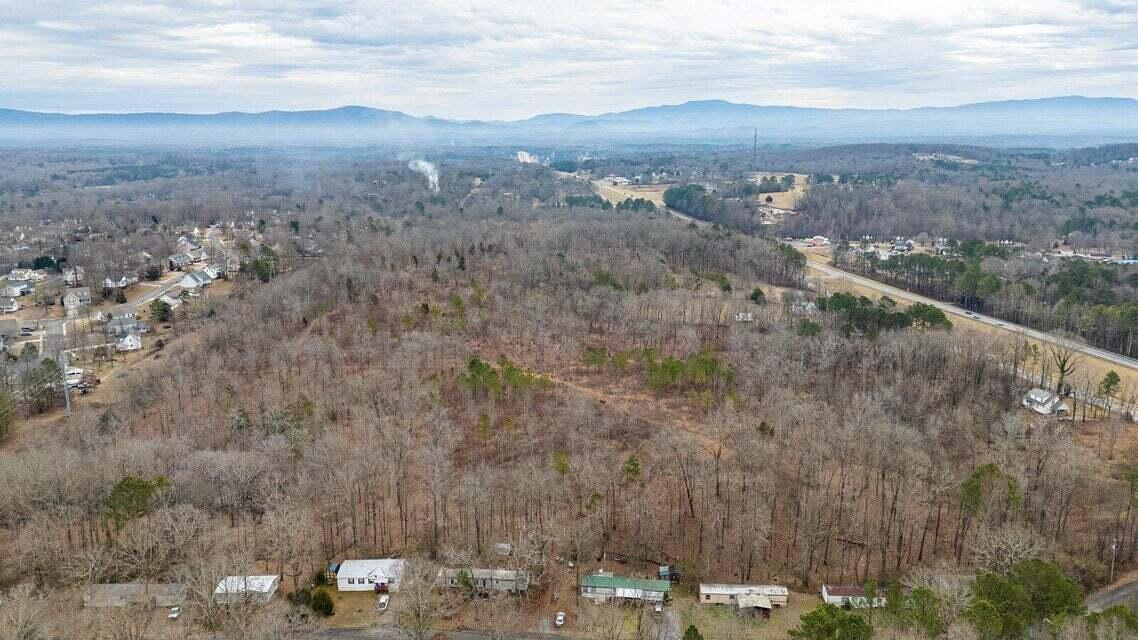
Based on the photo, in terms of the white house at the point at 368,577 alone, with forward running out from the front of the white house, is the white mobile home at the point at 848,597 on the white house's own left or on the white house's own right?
on the white house's own left

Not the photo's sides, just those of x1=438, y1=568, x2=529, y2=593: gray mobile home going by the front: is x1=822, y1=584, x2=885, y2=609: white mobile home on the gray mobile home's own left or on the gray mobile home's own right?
on the gray mobile home's own left

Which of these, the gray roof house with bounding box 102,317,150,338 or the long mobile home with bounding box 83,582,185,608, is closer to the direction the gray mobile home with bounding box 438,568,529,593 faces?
the long mobile home

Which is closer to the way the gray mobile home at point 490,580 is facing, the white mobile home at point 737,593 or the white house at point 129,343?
the white mobile home

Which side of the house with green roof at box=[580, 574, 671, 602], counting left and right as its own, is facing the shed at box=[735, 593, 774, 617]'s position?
left

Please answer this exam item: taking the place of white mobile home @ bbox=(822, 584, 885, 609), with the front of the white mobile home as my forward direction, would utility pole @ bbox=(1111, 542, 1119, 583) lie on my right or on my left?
on my left

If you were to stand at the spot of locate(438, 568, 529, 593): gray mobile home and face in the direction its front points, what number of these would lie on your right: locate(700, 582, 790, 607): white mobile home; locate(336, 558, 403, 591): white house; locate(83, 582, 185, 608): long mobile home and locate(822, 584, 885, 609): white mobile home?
2

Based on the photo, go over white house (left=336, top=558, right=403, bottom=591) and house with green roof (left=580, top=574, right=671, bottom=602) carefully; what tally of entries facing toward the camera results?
2

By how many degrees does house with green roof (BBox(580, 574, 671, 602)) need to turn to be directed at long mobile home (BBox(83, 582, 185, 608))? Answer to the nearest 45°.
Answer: approximately 90° to its right

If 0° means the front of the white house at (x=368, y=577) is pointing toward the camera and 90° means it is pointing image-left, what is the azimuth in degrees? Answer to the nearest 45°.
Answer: approximately 0°

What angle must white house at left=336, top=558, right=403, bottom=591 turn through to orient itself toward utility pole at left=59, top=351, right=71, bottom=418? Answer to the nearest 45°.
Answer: approximately 135° to its right

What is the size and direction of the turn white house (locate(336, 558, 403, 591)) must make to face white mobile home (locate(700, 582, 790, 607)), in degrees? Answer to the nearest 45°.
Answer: approximately 90° to its left
